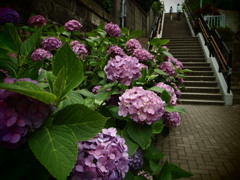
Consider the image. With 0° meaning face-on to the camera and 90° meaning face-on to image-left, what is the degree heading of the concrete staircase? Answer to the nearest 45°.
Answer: approximately 0°
